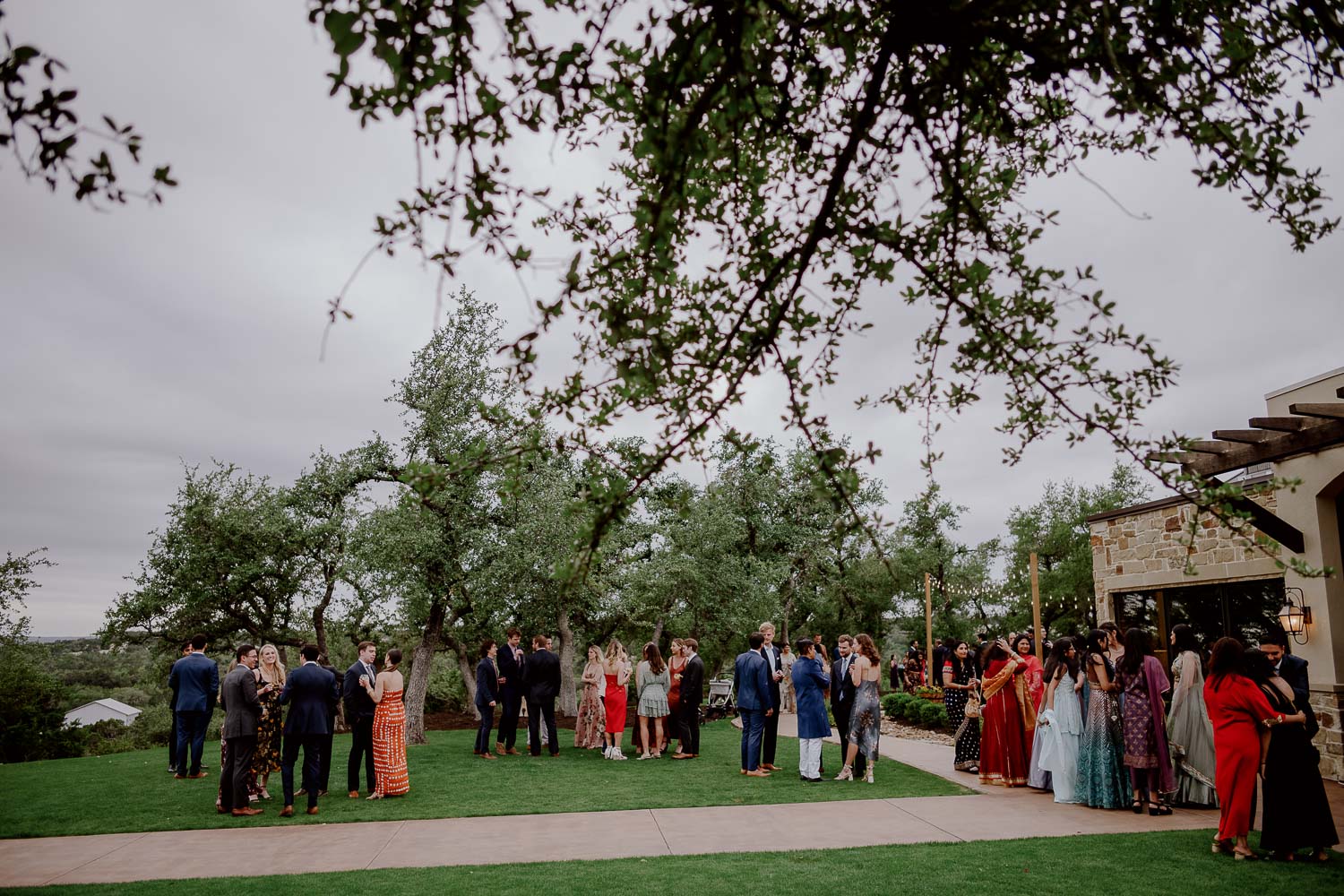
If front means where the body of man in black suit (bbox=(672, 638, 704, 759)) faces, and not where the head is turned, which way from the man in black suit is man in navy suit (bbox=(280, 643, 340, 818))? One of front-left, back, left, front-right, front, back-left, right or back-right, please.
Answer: front-left

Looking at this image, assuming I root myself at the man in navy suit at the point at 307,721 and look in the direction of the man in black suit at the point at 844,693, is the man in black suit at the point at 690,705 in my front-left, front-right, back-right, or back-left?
front-left

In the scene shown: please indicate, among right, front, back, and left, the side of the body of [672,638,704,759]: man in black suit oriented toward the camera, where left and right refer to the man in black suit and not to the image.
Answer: left

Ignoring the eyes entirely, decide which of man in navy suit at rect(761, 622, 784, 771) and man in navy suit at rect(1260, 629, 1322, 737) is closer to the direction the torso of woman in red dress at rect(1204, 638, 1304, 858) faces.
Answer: the man in navy suit at rect(1260, 629, 1322, 737)

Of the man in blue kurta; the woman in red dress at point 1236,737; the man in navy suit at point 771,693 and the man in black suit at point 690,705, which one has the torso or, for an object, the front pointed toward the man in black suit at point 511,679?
the man in black suit at point 690,705

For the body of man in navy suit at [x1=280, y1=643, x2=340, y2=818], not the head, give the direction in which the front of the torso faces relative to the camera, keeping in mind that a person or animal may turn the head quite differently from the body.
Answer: away from the camera

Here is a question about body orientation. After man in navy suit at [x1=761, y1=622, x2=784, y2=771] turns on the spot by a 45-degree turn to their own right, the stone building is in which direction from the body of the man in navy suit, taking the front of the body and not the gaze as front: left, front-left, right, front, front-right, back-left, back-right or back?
left

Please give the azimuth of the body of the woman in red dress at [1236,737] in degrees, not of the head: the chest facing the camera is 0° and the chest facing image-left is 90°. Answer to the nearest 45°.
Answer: approximately 225°

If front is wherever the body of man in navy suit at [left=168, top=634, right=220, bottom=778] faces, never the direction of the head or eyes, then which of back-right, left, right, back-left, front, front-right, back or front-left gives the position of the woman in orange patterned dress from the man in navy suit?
back-right

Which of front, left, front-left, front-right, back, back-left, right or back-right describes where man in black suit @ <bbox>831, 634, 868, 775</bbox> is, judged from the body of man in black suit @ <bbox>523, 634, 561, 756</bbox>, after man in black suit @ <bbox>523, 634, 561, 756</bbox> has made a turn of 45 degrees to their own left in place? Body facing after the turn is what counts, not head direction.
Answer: back

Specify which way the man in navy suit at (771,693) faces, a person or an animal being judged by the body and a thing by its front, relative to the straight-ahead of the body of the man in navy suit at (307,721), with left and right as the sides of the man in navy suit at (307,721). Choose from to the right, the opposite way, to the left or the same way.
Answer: the opposite way

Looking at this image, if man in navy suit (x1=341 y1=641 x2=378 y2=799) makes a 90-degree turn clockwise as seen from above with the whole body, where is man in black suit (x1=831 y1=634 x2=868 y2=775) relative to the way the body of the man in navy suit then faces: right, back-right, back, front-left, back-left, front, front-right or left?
back-left

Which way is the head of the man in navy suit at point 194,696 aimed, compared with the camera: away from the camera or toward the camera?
away from the camera

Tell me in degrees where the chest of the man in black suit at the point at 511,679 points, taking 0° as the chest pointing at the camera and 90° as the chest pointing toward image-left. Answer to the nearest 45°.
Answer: approximately 315°

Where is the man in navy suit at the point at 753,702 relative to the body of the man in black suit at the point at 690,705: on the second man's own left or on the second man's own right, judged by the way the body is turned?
on the second man's own left
